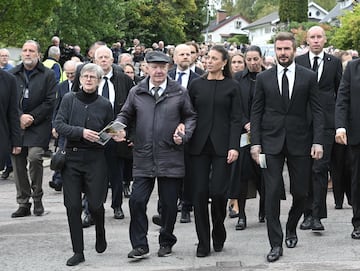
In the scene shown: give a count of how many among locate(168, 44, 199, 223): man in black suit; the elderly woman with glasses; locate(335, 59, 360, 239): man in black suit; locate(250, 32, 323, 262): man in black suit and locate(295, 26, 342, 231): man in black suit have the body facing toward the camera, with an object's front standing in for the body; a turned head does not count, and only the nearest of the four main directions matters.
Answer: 5

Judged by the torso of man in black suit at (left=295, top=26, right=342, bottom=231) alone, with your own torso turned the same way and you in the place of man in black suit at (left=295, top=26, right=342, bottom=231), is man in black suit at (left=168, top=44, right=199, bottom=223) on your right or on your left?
on your right

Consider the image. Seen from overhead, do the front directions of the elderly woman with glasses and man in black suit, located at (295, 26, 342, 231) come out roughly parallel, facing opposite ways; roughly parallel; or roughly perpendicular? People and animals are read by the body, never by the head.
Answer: roughly parallel

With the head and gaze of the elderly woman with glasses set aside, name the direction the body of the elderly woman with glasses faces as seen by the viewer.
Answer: toward the camera

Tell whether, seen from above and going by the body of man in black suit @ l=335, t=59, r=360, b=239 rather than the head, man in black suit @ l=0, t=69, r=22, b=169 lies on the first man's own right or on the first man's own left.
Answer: on the first man's own right

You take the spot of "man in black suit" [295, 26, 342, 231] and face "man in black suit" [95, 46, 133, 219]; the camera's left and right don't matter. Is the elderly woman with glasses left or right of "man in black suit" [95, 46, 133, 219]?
left

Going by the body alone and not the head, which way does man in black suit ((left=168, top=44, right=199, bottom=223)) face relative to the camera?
toward the camera

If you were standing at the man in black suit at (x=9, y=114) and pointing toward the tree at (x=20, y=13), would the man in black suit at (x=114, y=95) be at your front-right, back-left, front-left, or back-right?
front-right

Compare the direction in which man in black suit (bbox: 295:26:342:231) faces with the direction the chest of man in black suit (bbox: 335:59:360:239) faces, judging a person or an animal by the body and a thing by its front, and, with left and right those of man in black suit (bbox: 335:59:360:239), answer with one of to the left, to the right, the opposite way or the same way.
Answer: the same way

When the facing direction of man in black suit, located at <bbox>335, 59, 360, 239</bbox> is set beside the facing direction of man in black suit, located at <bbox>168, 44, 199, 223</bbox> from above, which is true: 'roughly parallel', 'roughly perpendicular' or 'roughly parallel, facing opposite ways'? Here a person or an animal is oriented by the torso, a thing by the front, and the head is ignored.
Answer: roughly parallel

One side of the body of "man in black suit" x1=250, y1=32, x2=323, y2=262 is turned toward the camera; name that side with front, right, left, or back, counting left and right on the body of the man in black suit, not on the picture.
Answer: front

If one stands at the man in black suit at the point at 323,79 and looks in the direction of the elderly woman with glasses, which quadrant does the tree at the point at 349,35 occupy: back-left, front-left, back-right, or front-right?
back-right

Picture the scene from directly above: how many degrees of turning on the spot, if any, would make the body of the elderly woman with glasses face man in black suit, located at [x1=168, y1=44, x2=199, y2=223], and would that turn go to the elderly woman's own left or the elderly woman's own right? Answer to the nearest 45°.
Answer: approximately 135° to the elderly woman's own left

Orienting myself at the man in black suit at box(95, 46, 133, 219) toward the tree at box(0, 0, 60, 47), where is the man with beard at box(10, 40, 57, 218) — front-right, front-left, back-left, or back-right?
front-left
